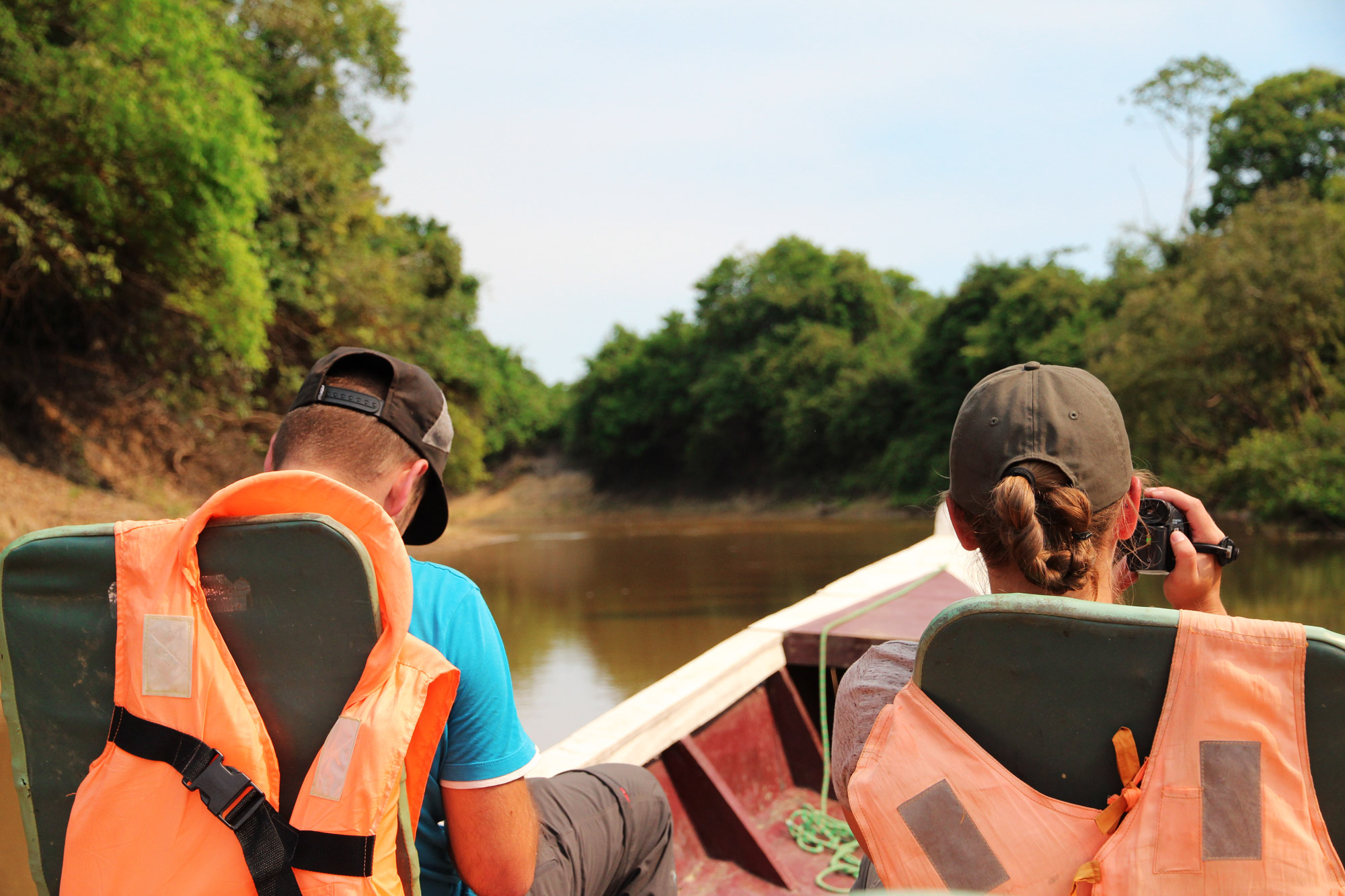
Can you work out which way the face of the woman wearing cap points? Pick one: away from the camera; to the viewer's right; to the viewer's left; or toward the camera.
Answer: away from the camera

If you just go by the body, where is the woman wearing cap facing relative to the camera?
away from the camera

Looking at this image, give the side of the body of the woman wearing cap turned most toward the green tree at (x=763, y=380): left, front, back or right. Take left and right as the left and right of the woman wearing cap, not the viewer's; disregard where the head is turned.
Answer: front

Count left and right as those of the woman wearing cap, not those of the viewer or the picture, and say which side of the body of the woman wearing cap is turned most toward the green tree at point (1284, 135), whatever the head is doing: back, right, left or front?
front

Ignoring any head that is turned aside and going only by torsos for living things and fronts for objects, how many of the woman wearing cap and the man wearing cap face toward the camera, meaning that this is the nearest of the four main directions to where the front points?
0

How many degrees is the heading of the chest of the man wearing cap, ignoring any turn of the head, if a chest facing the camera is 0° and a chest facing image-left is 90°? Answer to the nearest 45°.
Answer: approximately 225°

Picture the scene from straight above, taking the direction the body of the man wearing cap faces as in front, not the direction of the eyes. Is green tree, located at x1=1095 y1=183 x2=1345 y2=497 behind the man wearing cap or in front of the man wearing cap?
in front

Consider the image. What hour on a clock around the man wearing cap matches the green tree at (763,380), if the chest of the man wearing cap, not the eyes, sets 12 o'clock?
The green tree is roughly at 11 o'clock from the man wearing cap.
